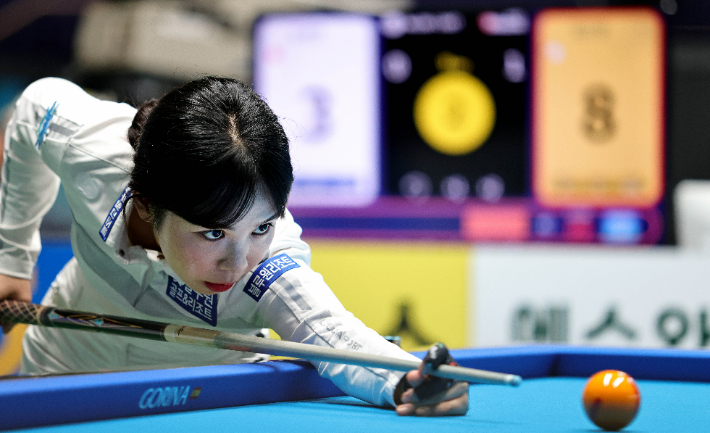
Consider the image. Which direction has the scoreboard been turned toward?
toward the camera

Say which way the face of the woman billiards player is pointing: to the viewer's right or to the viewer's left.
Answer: to the viewer's right

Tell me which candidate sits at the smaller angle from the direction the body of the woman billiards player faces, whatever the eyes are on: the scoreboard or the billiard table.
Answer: the billiard table

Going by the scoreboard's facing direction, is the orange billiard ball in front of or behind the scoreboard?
in front

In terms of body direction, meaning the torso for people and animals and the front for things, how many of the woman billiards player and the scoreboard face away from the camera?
0

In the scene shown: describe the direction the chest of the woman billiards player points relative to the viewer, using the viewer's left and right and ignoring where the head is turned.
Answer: facing the viewer and to the right of the viewer

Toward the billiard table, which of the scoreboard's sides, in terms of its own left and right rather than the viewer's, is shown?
front

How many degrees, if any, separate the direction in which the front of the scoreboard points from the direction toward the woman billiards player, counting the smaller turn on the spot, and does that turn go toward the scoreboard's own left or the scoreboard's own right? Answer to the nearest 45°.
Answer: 0° — it already faces them

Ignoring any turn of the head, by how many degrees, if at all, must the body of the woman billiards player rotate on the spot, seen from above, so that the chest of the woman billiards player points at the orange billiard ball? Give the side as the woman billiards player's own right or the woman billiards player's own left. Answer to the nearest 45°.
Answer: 0° — they already face it
